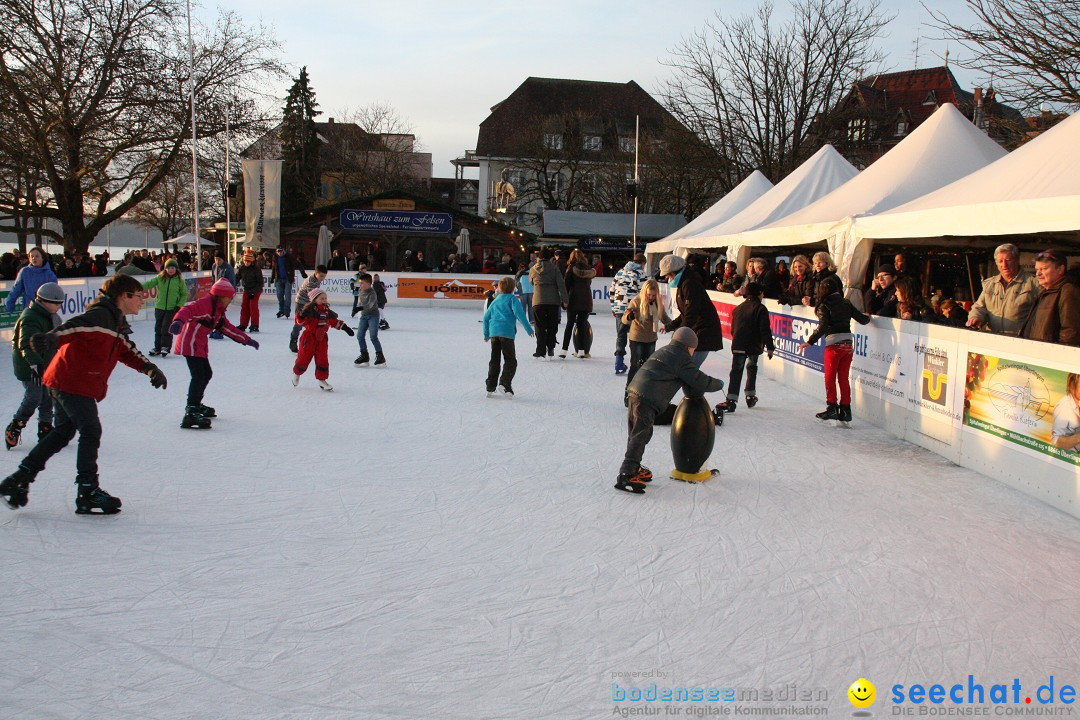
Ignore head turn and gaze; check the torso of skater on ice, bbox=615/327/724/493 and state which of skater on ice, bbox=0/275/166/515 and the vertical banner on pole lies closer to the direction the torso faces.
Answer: the vertical banner on pole

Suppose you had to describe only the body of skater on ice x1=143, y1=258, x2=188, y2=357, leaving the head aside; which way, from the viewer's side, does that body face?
toward the camera

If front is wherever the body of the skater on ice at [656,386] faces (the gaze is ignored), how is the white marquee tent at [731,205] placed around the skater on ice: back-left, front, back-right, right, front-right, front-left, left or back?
front-left

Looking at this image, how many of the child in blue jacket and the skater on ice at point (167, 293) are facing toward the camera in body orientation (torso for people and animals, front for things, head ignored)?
1

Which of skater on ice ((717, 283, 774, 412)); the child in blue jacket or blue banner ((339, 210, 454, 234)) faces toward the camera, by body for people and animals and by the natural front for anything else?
the blue banner

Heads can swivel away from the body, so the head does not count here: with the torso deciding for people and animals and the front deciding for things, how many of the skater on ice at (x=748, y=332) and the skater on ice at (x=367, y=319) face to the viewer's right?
0

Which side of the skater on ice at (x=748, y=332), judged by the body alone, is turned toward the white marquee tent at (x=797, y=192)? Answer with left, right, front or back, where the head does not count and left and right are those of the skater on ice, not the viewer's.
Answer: front

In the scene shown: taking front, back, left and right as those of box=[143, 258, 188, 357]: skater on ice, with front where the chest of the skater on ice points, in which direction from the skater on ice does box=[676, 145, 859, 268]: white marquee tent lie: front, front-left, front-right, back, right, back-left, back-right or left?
left

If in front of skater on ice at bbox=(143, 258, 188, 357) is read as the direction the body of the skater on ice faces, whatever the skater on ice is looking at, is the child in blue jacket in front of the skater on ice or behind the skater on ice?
in front

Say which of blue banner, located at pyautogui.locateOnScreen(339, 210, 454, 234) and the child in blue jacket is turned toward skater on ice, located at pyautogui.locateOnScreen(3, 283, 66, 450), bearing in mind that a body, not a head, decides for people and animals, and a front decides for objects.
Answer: the blue banner

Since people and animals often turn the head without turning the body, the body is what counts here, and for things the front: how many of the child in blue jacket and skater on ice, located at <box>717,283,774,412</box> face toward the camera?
0

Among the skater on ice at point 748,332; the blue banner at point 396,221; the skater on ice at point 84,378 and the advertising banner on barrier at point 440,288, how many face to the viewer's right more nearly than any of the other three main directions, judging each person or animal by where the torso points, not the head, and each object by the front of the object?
1

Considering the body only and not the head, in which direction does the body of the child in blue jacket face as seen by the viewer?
away from the camera

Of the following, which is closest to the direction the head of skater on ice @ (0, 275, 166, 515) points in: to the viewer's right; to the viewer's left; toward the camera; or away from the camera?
to the viewer's right

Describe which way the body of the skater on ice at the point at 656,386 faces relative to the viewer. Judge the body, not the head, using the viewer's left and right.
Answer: facing away from the viewer and to the right of the viewer

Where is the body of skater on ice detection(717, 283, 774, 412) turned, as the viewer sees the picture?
away from the camera
